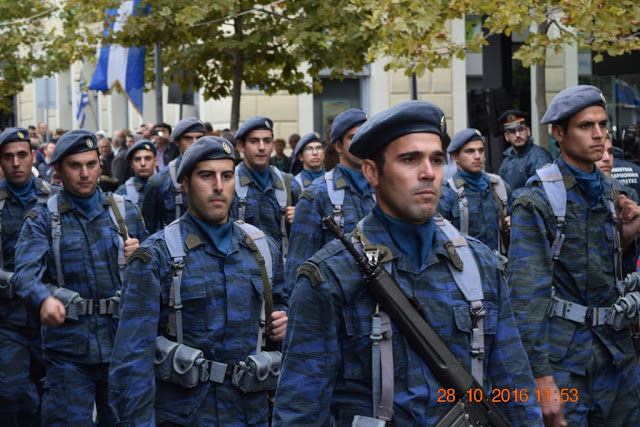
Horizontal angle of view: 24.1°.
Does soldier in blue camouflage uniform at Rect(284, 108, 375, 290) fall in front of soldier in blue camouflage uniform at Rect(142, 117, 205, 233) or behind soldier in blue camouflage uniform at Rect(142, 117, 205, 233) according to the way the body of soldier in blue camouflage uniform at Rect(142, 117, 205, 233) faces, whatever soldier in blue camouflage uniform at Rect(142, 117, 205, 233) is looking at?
in front

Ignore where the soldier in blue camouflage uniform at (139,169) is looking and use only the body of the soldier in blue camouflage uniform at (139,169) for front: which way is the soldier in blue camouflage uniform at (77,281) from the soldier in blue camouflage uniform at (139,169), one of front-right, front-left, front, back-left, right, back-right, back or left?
front-right

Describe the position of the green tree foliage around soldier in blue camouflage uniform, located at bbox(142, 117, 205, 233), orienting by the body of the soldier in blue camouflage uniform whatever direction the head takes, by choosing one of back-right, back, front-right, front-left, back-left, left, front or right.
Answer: back-left

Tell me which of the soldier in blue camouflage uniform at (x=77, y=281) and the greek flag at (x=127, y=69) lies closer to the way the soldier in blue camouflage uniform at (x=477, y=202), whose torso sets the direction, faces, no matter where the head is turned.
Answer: the soldier in blue camouflage uniform

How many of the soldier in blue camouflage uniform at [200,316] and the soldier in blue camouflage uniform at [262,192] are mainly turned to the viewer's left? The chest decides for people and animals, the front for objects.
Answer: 0

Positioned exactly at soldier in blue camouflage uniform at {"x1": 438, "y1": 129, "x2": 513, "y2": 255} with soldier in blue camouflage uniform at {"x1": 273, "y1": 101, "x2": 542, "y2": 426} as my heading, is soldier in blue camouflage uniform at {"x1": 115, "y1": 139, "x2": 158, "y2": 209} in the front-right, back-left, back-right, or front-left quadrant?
back-right

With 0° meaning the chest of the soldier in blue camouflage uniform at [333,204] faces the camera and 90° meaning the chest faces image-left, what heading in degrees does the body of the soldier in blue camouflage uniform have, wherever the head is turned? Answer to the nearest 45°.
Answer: approximately 315°

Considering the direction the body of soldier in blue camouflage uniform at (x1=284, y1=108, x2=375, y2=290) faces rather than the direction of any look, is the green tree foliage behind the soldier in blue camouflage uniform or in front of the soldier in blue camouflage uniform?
behind

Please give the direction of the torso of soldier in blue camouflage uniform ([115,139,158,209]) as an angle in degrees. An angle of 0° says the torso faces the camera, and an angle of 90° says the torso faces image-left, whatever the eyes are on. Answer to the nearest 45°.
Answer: approximately 315°

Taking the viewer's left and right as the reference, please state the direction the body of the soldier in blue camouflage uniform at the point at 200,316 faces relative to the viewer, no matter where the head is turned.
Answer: facing the viewer and to the right of the viewer
